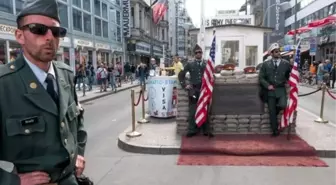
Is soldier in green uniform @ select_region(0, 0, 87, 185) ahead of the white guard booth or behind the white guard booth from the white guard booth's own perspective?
ahead

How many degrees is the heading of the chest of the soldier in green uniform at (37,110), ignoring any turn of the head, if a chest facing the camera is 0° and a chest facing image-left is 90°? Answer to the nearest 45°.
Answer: approximately 315°

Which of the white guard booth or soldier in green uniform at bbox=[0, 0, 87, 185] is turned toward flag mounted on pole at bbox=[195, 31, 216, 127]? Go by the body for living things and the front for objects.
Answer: the white guard booth

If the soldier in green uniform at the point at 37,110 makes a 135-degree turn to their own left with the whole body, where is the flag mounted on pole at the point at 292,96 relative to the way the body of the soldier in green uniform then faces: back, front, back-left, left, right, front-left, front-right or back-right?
front-right

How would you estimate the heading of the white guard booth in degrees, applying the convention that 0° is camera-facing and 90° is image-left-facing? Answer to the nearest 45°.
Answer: approximately 0°

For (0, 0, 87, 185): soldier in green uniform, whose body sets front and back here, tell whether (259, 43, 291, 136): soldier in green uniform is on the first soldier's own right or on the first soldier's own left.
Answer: on the first soldier's own left

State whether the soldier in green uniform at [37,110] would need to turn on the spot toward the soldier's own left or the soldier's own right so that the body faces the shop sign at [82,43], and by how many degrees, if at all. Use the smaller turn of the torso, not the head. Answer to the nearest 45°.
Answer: approximately 135° to the soldier's own left

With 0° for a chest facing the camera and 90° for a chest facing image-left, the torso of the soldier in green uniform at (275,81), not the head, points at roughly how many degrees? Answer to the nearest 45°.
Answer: approximately 0°

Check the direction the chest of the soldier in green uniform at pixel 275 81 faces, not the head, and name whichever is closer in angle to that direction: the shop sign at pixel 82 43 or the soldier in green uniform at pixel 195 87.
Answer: the soldier in green uniform

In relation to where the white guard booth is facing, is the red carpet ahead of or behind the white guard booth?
ahead

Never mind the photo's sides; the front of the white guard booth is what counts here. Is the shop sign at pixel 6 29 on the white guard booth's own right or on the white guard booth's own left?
on the white guard booth's own right
